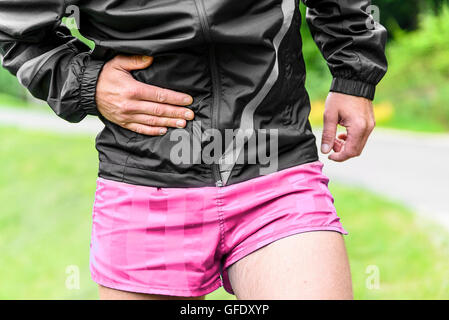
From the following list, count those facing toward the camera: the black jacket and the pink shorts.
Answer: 2

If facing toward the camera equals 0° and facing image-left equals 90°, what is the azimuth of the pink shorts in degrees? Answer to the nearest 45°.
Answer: approximately 0°

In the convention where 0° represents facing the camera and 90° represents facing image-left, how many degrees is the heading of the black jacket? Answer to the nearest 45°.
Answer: approximately 0°
